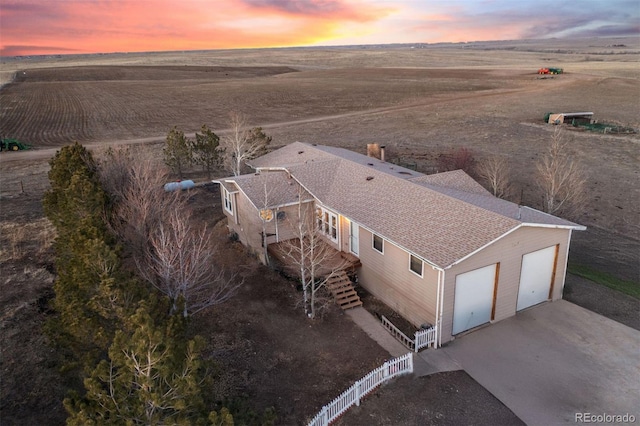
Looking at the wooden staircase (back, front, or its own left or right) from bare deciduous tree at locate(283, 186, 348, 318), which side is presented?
right

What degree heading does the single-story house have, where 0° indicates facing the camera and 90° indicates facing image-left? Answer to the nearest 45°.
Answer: approximately 45°

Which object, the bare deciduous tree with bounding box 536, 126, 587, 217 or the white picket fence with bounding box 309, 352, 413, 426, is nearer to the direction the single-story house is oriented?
the white picket fence

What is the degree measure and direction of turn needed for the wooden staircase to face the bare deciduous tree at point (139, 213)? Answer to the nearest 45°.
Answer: approximately 135° to its right

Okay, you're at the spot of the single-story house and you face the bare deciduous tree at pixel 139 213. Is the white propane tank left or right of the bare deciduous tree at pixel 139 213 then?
right

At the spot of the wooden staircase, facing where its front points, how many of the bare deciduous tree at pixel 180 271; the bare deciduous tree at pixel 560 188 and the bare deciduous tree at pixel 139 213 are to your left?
1

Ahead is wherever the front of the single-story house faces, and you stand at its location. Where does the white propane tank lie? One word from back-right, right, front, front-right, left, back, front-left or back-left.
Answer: right

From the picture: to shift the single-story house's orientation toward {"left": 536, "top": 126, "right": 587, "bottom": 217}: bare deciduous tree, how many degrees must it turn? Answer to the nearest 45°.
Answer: approximately 180°

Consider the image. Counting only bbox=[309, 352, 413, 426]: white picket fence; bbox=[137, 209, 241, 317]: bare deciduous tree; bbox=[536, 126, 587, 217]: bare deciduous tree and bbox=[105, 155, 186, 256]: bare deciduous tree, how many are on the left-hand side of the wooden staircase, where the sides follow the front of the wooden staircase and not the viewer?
1

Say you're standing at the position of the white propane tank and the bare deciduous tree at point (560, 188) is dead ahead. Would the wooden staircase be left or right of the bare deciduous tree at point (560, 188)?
right

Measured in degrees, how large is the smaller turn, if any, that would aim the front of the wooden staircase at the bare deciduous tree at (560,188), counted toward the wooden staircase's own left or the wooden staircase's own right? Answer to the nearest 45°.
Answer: approximately 90° to the wooden staircase's own left

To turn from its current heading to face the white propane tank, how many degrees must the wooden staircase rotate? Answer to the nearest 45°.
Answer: approximately 180°

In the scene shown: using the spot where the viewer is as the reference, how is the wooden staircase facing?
facing the viewer and to the right of the viewer

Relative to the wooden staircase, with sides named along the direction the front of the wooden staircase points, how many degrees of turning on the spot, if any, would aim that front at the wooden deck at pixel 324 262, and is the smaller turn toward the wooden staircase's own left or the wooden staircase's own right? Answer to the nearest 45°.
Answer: approximately 135° to the wooden staircase's own left

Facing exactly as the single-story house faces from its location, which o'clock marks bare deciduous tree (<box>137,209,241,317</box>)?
The bare deciduous tree is roughly at 1 o'clock from the single-story house.
